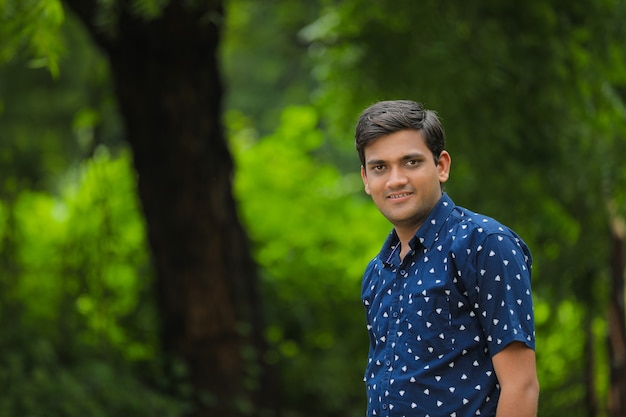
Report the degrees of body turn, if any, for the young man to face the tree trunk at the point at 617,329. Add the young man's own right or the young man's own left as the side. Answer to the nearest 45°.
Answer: approximately 135° to the young man's own right

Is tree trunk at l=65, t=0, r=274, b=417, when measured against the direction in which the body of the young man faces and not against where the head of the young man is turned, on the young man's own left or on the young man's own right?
on the young man's own right
